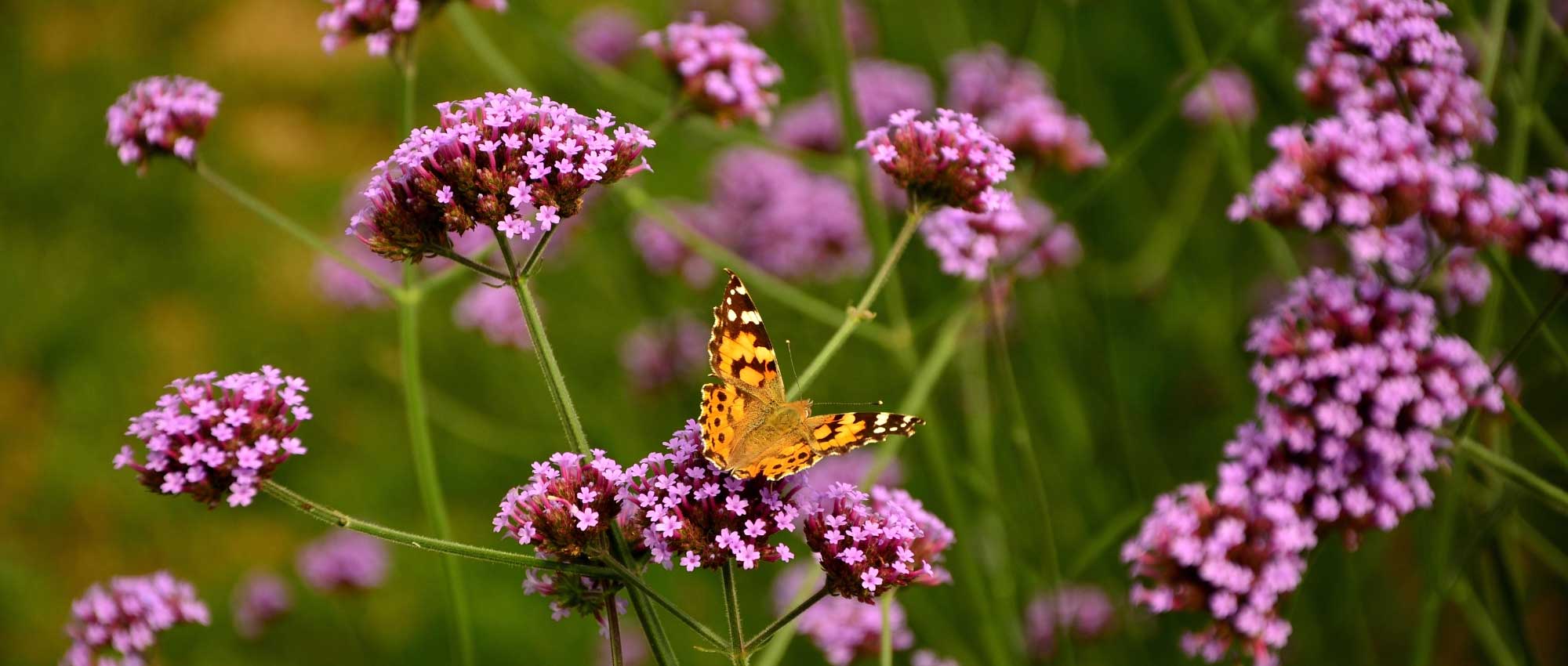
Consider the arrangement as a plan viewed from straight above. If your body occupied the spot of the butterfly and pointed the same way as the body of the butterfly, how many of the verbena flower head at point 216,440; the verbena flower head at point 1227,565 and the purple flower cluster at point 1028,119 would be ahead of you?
2

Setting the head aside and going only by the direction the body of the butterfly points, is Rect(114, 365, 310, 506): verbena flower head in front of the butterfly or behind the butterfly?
behind

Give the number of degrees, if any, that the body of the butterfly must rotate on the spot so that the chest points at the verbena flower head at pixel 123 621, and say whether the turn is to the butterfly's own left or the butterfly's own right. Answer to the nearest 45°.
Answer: approximately 135° to the butterfly's own left

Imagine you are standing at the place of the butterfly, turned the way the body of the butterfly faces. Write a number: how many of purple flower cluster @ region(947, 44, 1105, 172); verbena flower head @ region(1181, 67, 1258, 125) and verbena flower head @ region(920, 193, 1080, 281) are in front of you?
3

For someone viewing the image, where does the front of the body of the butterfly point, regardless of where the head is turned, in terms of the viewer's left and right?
facing away from the viewer and to the right of the viewer
